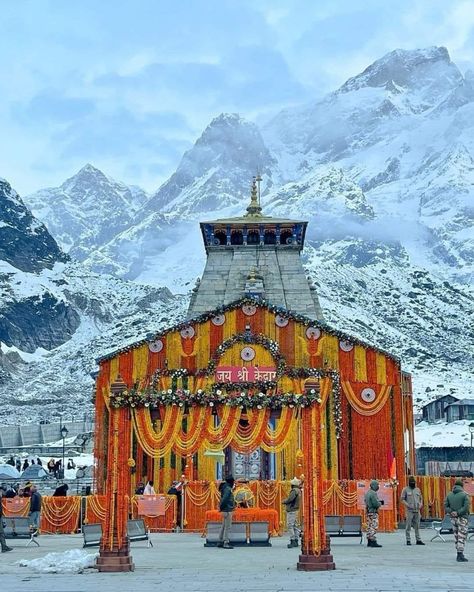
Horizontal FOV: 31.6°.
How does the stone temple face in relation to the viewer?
toward the camera

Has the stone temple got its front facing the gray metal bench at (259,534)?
yes

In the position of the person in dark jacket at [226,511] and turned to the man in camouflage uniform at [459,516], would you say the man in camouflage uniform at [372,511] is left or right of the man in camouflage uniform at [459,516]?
left

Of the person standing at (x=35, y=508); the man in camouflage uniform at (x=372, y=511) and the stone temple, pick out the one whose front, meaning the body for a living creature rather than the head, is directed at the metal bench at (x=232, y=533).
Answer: the stone temple

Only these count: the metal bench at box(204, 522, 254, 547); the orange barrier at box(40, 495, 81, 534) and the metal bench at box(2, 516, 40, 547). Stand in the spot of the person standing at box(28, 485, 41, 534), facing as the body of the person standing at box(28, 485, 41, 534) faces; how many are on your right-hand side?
1

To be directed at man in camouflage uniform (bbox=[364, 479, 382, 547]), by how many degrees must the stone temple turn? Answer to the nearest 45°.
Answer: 0° — it already faces them
